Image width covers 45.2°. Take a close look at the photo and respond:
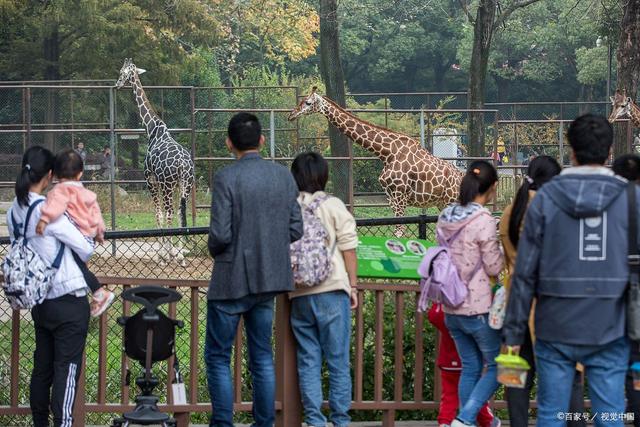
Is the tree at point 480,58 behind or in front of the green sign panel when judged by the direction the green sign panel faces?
behind

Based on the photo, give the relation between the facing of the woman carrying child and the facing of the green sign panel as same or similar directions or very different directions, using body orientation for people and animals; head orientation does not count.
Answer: very different directions

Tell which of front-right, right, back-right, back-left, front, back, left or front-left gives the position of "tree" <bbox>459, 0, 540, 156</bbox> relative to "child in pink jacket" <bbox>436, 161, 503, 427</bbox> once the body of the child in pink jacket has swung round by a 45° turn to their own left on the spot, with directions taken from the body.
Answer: front

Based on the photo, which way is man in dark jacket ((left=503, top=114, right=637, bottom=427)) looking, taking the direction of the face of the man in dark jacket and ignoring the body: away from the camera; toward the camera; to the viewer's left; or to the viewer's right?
away from the camera

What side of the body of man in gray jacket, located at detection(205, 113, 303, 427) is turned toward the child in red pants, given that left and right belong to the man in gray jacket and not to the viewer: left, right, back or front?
right

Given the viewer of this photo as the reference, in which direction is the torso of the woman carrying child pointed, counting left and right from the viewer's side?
facing away from the viewer and to the right of the viewer

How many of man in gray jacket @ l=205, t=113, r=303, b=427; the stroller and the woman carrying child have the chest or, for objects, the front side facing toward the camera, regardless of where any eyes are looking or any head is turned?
0

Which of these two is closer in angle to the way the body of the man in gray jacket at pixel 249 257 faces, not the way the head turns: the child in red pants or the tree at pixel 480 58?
the tree

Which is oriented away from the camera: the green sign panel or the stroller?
the stroller

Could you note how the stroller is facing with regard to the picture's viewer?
facing away from the viewer

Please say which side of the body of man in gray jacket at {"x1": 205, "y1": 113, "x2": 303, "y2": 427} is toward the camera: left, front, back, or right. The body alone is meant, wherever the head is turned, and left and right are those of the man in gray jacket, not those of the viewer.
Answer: back

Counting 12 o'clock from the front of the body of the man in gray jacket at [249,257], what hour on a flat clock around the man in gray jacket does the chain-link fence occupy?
The chain-link fence is roughly at 12 o'clock from the man in gray jacket.

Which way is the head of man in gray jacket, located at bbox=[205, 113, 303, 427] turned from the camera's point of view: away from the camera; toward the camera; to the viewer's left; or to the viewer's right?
away from the camera

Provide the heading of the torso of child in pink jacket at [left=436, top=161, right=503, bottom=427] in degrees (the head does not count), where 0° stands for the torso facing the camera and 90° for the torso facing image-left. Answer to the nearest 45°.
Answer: approximately 225°

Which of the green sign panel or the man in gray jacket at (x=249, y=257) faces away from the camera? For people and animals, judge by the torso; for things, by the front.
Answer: the man in gray jacket

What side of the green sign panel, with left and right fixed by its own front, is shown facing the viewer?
front
